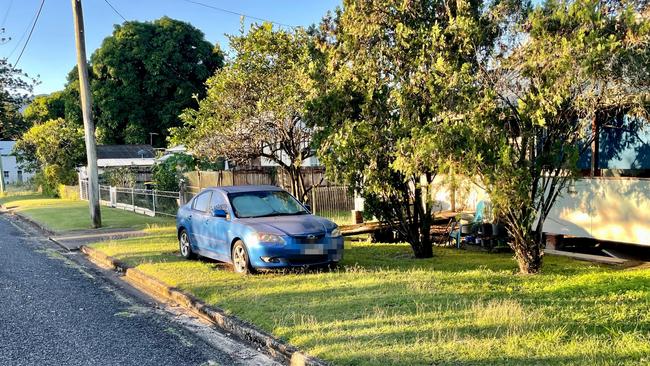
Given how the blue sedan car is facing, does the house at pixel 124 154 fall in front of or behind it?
behind

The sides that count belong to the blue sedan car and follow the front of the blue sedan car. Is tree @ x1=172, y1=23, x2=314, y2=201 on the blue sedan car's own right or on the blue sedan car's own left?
on the blue sedan car's own left

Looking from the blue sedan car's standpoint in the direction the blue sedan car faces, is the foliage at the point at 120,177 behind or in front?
behind

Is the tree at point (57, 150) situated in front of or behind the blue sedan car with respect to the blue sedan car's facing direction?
behind

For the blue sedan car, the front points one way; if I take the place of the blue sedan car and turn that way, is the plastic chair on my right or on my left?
on my left

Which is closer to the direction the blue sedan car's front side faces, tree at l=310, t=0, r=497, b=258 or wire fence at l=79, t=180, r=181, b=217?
the tree

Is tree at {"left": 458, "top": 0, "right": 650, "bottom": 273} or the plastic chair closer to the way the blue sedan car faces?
the tree

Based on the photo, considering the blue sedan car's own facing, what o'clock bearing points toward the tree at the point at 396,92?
The tree is roughly at 11 o'clock from the blue sedan car.
